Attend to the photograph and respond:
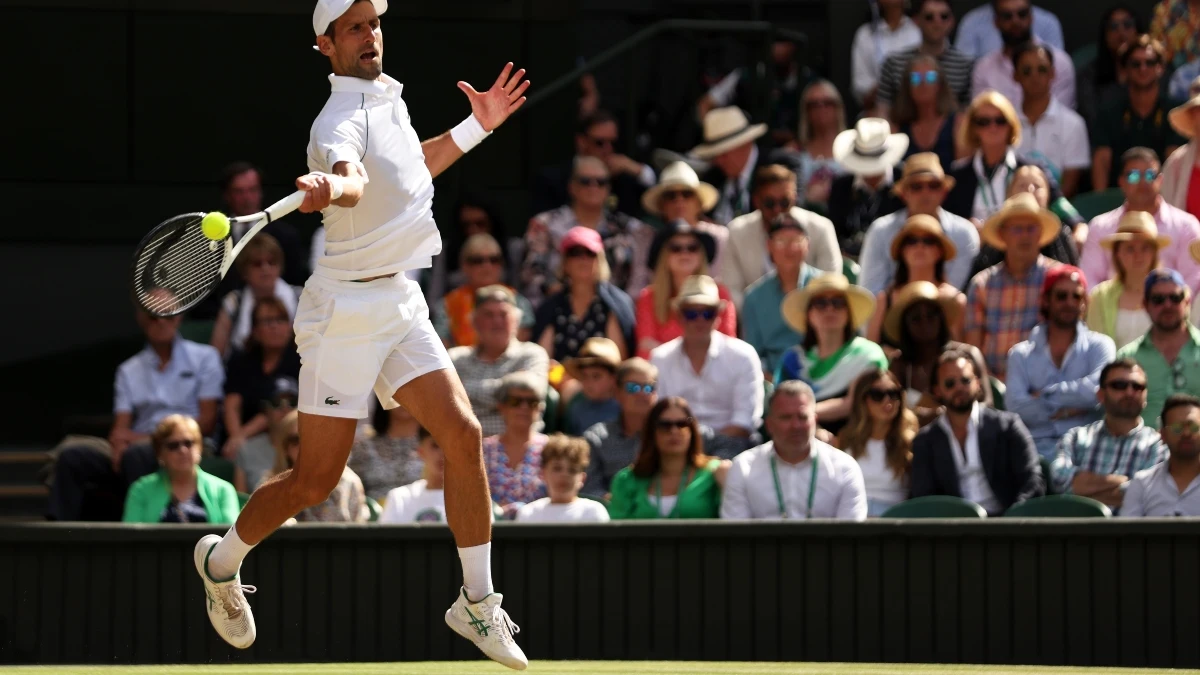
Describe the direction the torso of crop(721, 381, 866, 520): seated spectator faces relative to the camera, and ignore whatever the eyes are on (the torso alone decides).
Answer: toward the camera

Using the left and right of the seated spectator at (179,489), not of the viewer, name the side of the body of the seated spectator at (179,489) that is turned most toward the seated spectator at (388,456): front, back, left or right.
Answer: left

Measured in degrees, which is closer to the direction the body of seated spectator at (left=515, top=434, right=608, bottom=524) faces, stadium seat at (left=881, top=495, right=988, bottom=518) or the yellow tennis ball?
the yellow tennis ball

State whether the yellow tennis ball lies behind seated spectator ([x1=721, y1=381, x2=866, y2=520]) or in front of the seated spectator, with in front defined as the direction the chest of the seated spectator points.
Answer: in front

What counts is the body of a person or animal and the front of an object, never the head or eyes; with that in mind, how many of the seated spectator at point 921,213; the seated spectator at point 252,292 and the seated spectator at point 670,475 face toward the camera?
3

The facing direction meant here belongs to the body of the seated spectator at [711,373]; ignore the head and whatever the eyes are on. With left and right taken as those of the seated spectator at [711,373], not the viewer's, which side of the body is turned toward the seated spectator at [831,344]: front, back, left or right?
left

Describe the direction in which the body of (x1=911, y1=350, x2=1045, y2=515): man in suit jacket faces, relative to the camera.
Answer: toward the camera

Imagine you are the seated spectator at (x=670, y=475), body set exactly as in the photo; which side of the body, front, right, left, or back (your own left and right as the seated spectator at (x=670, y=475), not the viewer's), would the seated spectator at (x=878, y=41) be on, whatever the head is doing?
back

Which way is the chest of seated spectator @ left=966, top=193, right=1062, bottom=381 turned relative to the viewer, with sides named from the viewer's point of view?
facing the viewer

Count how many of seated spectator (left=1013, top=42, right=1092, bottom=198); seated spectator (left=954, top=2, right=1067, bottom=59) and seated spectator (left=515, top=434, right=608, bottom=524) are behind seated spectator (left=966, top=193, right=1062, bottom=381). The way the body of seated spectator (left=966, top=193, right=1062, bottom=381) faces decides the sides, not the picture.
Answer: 2

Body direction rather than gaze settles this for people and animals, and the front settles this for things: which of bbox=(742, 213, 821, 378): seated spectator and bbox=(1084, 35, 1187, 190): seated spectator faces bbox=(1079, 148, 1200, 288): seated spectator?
bbox=(1084, 35, 1187, 190): seated spectator

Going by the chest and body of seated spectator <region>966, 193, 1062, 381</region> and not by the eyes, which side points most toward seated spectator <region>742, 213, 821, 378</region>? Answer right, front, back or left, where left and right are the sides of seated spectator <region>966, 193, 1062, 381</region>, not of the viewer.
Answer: right

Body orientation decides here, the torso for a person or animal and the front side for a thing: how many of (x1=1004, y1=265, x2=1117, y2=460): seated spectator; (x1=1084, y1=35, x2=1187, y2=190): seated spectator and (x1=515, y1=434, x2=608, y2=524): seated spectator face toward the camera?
3

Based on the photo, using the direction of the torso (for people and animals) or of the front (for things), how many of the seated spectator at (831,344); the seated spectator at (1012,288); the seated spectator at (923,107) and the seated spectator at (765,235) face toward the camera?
4

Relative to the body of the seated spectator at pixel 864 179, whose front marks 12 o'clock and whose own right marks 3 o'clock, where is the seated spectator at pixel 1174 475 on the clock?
the seated spectator at pixel 1174 475 is roughly at 11 o'clock from the seated spectator at pixel 864 179.

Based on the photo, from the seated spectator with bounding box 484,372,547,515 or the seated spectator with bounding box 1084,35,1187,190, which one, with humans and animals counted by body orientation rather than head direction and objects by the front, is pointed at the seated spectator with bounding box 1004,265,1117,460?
the seated spectator with bounding box 1084,35,1187,190

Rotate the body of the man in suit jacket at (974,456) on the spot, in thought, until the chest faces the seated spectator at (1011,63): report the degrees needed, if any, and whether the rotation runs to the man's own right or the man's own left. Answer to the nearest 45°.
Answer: approximately 180°

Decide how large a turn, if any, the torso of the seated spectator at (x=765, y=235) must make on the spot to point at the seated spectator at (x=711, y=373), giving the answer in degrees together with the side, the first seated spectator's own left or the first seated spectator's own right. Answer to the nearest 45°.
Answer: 0° — they already face them

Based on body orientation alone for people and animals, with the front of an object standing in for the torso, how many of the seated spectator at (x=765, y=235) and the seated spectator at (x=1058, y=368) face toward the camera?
2
